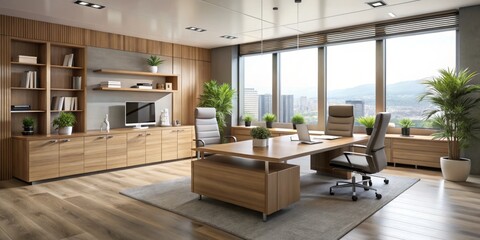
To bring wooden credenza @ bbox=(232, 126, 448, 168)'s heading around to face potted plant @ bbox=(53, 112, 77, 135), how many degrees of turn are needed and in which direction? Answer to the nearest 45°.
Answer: approximately 90° to its right

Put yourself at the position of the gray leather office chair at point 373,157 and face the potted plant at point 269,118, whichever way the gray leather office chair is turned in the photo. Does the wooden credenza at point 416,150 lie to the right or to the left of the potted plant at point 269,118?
right

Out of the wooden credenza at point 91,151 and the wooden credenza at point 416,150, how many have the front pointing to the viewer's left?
0

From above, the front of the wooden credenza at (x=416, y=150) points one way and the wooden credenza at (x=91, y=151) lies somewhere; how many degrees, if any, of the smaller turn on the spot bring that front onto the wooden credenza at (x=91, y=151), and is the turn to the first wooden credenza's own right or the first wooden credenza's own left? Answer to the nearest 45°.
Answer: approximately 90° to the first wooden credenza's own right

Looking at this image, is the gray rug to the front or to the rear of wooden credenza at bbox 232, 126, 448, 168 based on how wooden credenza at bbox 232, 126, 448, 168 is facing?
to the front

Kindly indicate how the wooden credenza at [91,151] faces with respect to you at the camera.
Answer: facing the viewer and to the right of the viewer

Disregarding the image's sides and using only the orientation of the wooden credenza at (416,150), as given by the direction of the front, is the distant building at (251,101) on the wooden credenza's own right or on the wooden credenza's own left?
on the wooden credenza's own right

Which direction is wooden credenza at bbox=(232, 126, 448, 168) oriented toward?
toward the camera

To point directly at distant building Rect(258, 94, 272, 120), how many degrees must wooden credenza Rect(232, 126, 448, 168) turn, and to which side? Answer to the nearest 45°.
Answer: approximately 135° to its right

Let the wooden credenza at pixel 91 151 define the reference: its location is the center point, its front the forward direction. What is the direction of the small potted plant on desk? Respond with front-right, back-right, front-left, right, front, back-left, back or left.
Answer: front

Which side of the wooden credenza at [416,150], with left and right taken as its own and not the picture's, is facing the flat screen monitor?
right

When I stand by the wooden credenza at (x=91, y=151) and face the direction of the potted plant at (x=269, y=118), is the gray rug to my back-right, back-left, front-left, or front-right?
front-right

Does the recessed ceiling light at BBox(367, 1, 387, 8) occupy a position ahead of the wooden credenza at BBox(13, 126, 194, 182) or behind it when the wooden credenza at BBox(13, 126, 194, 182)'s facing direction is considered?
ahead

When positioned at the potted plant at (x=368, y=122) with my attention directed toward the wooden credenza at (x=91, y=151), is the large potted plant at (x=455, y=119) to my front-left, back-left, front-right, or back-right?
back-left

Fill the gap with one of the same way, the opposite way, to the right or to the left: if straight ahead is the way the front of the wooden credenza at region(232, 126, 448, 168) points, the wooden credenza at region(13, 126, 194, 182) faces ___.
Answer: to the left
